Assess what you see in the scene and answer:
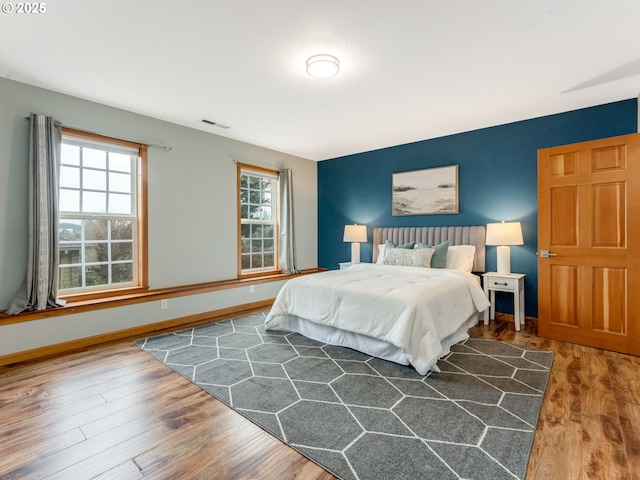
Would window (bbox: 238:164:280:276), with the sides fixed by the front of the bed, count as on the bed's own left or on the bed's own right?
on the bed's own right

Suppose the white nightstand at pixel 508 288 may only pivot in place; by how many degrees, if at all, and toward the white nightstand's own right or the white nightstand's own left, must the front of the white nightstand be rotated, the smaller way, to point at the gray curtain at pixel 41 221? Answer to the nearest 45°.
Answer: approximately 45° to the white nightstand's own right

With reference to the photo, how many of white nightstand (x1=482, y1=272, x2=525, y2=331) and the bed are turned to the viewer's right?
0

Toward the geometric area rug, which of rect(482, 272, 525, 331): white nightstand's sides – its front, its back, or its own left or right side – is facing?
front

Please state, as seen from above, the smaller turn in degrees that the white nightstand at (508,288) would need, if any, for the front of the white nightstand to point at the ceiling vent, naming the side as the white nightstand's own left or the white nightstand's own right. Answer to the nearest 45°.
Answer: approximately 45° to the white nightstand's own right

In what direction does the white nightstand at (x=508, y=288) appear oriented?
toward the camera

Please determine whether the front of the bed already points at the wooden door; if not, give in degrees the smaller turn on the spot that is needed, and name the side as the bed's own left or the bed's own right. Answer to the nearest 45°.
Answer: approximately 135° to the bed's own left

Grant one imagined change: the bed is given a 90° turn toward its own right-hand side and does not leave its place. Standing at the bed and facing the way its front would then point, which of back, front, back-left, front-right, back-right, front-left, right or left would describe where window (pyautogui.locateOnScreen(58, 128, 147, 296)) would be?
front-left

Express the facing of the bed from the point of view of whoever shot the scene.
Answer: facing the viewer and to the left of the viewer

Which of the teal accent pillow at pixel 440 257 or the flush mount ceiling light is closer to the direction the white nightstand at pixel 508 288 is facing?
the flush mount ceiling light

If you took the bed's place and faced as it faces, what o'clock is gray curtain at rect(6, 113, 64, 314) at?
The gray curtain is roughly at 1 o'clock from the bed.

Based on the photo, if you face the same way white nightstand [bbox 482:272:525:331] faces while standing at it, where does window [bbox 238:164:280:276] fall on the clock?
The window is roughly at 3 o'clock from the white nightstand.

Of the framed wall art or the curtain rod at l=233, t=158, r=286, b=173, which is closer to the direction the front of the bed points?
the curtain rod

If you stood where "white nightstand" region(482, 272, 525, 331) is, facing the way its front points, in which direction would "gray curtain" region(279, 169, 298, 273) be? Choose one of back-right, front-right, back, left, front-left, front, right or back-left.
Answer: right

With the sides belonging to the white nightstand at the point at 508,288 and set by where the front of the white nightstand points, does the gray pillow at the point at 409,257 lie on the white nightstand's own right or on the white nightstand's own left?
on the white nightstand's own right

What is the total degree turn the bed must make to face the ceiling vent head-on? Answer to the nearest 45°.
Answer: approximately 45° to its right

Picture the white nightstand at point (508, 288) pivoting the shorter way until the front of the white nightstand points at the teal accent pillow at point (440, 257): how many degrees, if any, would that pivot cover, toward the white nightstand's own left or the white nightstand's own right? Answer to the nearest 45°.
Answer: approximately 90° to the white nightstand's own right
